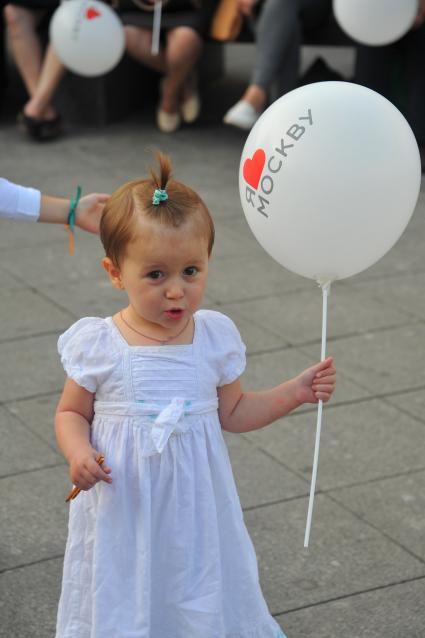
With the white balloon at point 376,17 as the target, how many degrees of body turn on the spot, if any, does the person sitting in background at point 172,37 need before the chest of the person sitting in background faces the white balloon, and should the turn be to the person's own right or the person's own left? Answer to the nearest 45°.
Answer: approximately 45° to the person's own left

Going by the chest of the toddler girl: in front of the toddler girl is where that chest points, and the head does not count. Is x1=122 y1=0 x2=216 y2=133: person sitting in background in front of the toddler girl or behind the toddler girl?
behind

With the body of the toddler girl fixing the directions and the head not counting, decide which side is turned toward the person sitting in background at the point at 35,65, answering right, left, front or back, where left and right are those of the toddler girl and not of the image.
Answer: back

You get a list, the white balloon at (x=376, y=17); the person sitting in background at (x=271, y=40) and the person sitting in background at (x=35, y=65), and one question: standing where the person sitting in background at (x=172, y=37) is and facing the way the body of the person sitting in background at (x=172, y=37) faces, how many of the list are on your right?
1

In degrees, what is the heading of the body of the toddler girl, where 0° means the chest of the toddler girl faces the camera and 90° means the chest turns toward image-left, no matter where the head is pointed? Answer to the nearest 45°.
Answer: approximately 0°

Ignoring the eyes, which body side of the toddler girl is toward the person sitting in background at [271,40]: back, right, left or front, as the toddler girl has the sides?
back

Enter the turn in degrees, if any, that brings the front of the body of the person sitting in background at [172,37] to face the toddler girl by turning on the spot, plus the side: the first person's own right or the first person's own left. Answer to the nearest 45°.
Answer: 0° — they already face them

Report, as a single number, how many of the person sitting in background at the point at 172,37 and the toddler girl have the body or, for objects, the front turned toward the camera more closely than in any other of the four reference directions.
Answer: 2

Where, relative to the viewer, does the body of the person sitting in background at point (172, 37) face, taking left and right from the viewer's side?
facing the viewer

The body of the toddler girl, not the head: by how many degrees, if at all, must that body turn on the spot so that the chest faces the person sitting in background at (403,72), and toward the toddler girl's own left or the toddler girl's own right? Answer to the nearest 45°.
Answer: approximately 180°

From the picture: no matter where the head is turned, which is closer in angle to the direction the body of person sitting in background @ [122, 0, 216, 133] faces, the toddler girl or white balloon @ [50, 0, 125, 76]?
the toddler girl

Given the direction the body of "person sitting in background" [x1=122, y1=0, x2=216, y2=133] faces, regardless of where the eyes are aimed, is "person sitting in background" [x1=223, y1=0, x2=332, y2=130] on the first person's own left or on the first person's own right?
on the first person's own left

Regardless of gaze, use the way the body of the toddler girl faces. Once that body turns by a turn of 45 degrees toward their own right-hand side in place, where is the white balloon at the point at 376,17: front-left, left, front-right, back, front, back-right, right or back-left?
back-right

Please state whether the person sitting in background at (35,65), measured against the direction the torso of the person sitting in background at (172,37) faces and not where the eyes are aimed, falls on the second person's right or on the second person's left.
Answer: on the second person's right

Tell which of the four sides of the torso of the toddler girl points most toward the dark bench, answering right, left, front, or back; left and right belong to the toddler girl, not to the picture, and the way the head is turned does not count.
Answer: back

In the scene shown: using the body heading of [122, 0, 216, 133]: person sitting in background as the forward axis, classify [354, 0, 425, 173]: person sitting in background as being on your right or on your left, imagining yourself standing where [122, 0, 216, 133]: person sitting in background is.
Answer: on your left
